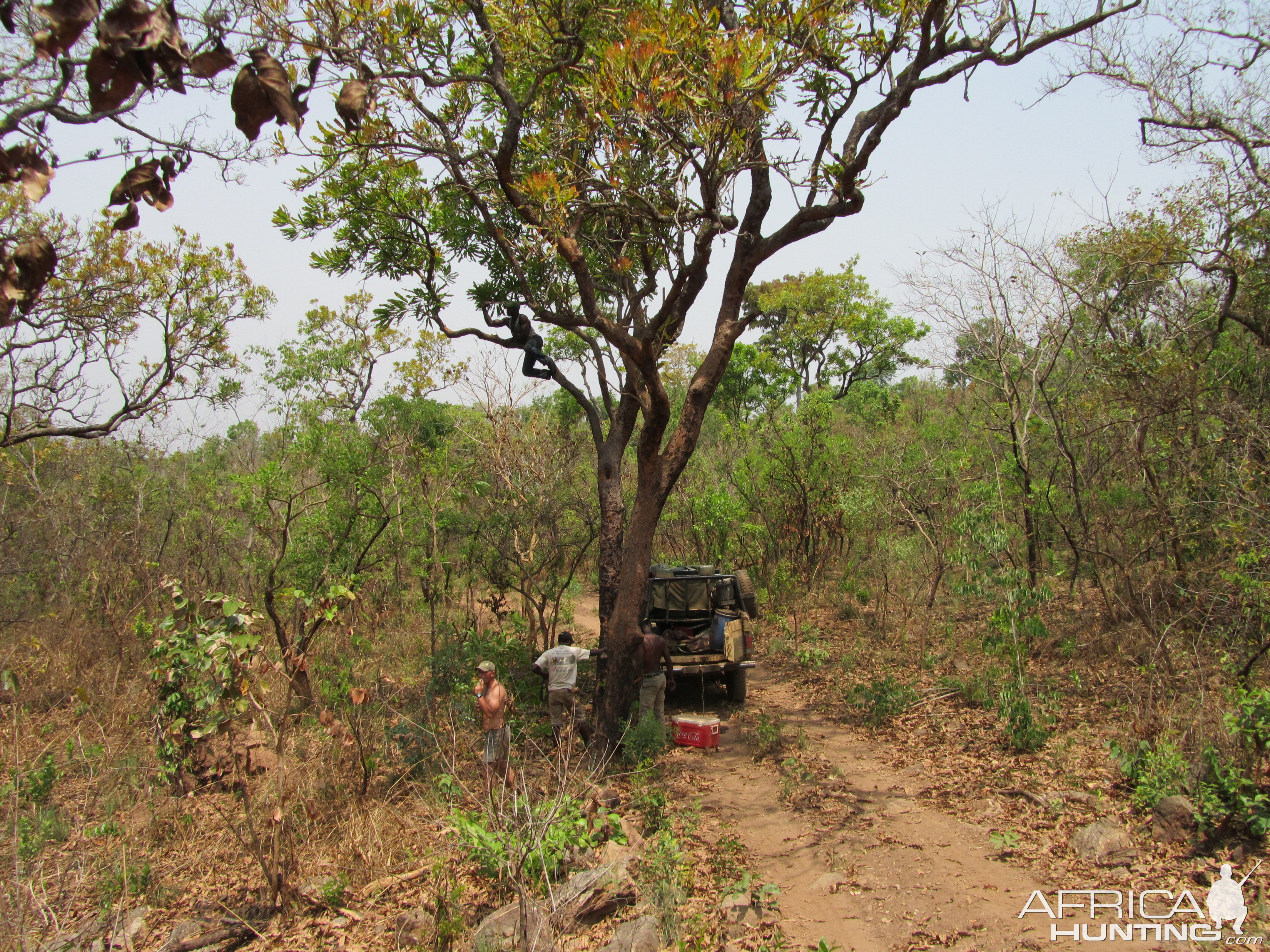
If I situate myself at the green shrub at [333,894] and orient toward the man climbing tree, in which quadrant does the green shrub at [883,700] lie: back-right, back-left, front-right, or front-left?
front-right

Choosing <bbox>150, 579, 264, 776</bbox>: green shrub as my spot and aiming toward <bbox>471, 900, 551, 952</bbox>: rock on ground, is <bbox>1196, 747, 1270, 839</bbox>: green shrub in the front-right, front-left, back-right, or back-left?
front-left

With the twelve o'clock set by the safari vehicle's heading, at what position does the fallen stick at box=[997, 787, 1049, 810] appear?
The fallen stick is roughly at 5 o'clock from the safari vehicle.

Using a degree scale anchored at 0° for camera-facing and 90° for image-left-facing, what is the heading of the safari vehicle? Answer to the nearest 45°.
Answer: approximately 180°

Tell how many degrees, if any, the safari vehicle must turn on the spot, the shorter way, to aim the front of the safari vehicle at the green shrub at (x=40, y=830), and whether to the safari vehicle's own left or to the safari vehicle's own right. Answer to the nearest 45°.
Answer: approximately 135° to the safari vehicle's own left

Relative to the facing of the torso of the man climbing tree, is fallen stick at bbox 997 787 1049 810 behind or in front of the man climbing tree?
behind

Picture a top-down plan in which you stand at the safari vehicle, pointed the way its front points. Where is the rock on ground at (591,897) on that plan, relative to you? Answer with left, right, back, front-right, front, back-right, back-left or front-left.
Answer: back

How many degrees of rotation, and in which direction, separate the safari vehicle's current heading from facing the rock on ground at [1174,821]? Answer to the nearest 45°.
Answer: approximately 135° to its right
